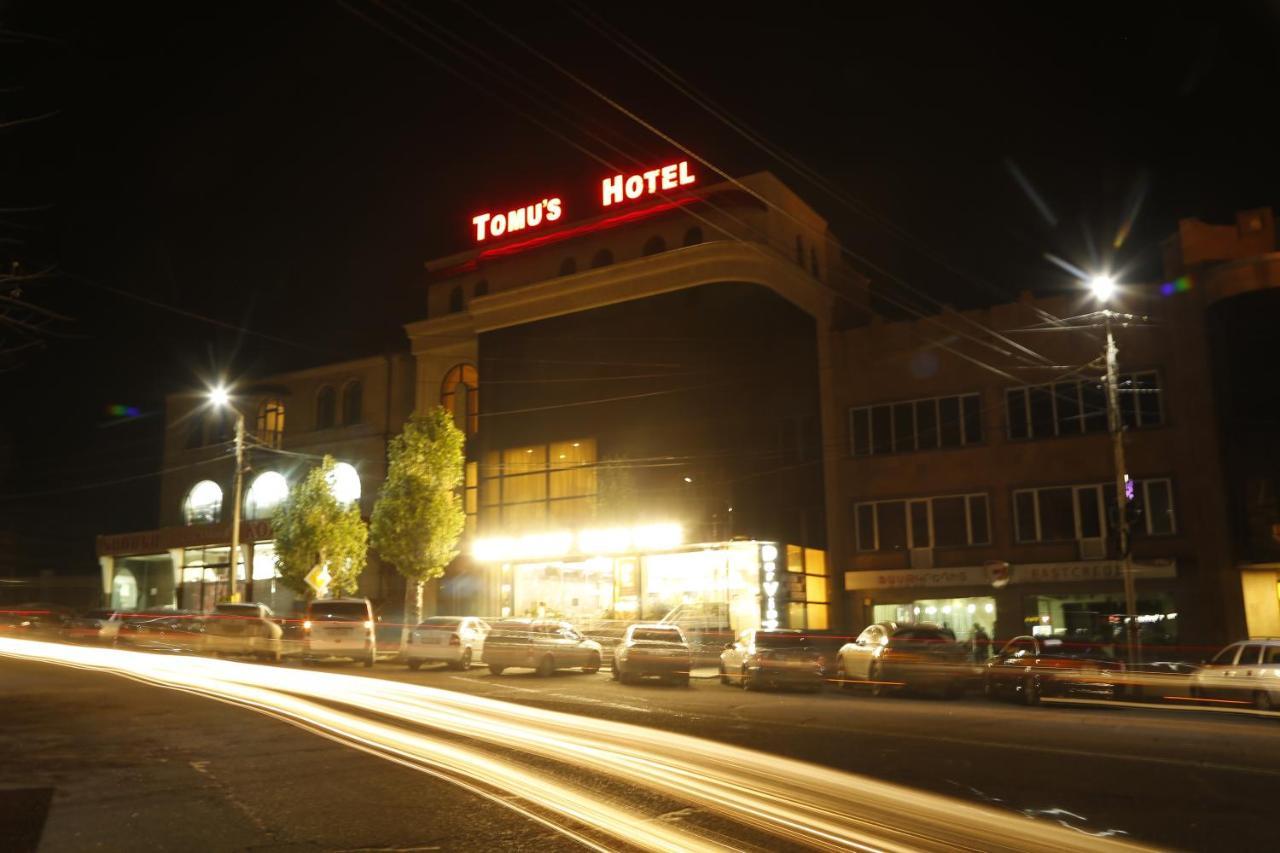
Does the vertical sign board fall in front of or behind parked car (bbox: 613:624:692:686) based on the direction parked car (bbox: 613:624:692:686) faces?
in front

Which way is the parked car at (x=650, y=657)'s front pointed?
away from the camera

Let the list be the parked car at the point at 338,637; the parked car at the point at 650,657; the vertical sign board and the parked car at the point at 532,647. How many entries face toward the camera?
1

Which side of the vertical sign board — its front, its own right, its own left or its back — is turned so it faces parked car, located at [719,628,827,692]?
front

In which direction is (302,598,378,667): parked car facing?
away from the camera

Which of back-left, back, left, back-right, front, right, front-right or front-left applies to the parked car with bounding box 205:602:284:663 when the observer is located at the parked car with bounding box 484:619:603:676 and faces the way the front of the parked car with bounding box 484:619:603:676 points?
left

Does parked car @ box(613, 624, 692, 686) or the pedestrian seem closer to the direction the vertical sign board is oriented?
the parked car

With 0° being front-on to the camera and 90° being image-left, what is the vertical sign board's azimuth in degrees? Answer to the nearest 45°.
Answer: approximately 0°

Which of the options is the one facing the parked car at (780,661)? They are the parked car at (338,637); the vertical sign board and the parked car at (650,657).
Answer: the vertical sign board

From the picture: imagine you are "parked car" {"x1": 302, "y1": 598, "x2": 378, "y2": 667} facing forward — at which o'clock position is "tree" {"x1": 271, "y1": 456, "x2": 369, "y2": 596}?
The tree is roughly at 12 o'clock from the parked car.

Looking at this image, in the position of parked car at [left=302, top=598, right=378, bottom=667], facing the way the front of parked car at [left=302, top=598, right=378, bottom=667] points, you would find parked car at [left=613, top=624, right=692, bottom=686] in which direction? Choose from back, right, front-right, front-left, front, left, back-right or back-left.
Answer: back-right

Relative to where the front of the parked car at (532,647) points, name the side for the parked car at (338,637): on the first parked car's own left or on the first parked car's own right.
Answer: on the first parked car's own left

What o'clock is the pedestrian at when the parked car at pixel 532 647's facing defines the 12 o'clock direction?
The pedestrian is roughly at 1 o'clock from the parked car.

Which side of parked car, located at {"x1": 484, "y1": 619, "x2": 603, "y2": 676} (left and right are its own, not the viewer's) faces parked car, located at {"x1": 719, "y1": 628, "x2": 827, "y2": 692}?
right

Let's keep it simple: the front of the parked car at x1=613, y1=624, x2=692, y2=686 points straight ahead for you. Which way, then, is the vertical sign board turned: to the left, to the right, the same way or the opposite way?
the opposite way

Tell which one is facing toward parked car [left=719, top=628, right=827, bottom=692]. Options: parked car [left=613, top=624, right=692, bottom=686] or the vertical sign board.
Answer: the vertical sign board
